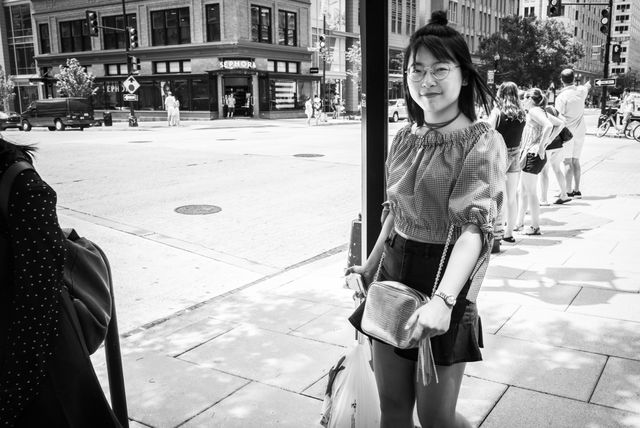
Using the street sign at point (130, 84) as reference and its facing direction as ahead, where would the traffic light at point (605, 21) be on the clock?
The traffic light is roughly at 10 o'clock from the street sign.

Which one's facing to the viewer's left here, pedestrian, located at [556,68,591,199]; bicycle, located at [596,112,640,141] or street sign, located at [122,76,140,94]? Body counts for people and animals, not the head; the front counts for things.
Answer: the bicycle

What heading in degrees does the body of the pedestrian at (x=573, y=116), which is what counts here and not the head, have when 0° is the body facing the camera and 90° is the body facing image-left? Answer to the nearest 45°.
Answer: approximately 180°

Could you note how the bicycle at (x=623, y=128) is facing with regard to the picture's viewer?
facing to the left of the viewer

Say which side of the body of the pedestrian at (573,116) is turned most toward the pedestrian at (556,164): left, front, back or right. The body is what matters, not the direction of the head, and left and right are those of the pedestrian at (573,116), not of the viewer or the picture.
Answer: back

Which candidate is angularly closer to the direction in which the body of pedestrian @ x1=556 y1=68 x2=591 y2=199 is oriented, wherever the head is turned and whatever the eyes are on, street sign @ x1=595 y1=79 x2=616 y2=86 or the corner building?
the street sign
